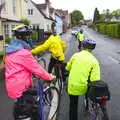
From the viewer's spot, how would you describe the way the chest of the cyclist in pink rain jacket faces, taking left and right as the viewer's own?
facing away from the viewer and to the right of the viewer
